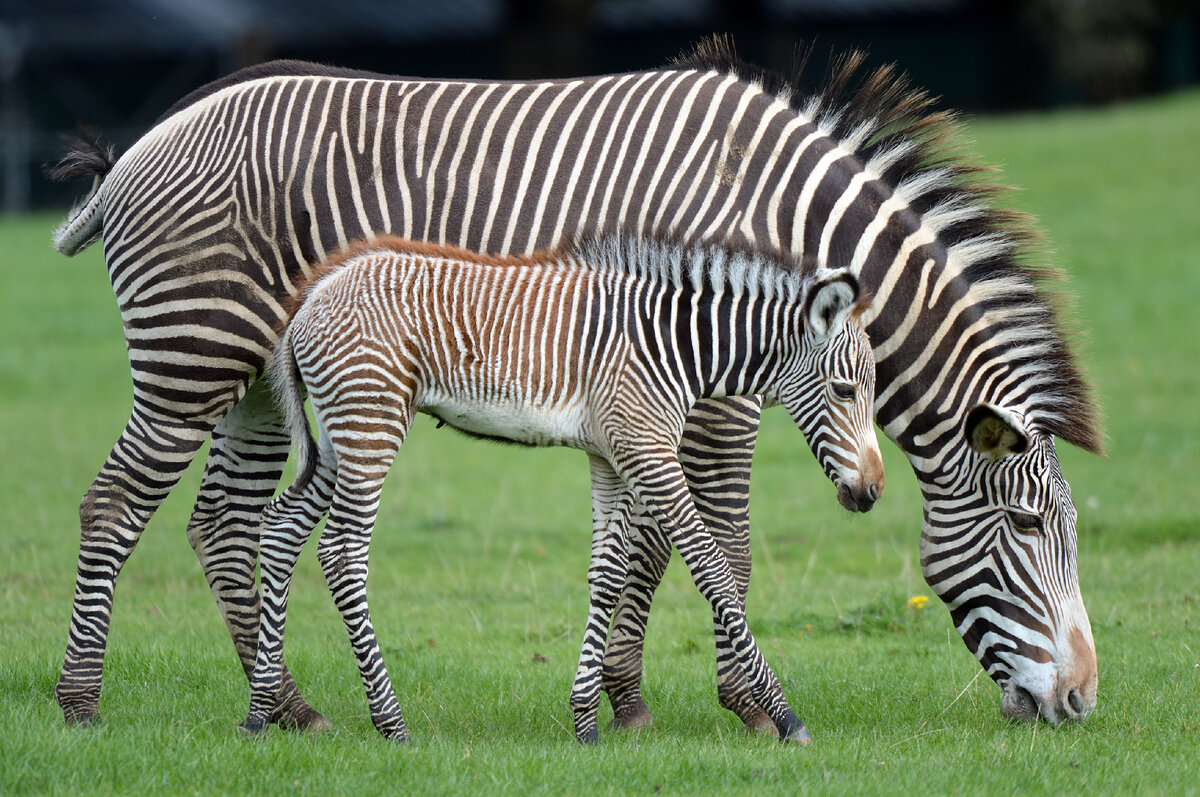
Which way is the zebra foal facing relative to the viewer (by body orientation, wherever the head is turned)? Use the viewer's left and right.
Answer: facing to the right of the viewer

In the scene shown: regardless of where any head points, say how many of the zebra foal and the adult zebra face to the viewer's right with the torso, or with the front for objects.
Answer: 2

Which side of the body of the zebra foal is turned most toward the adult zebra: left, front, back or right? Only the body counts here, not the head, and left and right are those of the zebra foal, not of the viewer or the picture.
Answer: left

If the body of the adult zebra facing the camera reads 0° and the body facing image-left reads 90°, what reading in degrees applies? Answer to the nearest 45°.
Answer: approximately 270°

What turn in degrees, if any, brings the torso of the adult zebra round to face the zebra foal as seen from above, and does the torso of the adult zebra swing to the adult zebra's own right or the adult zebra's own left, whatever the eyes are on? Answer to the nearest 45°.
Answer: approximately 90° to the adult zebra's own right
